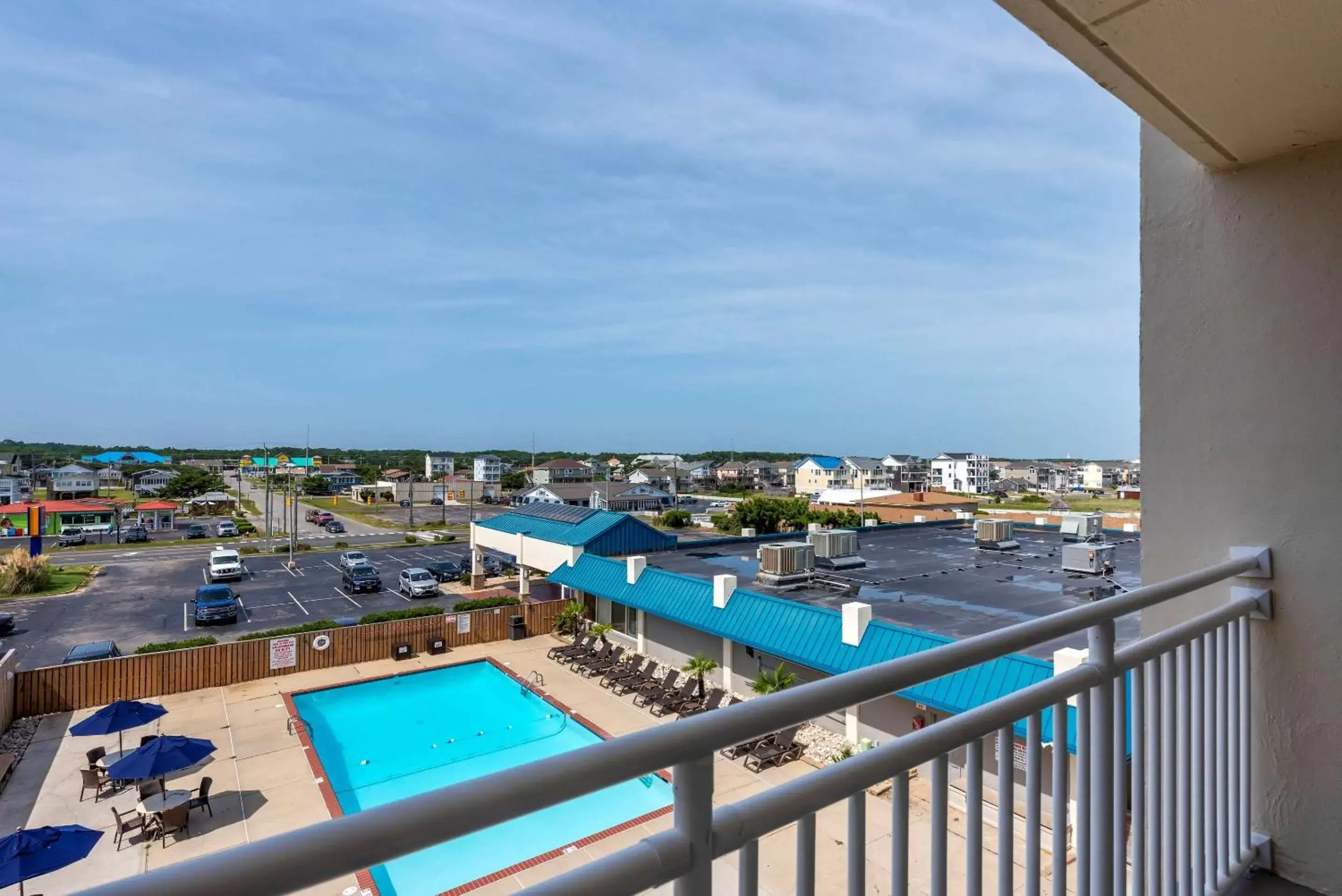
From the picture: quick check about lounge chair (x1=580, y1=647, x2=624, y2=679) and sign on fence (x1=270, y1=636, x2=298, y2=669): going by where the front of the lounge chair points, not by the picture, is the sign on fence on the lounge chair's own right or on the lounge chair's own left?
on the lounge chair's own right

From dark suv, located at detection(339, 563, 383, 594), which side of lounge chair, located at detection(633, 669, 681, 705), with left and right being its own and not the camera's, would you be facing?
right

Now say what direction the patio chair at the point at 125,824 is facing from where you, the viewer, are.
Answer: facing away from the viewer and to the right of the viewer

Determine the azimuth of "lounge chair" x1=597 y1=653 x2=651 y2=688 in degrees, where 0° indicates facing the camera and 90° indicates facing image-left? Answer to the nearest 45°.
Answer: approximately 45°

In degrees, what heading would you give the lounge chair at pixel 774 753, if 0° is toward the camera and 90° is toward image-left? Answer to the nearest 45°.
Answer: approximately 45°

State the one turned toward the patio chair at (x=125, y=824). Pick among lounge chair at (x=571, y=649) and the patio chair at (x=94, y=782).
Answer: the lounge chair

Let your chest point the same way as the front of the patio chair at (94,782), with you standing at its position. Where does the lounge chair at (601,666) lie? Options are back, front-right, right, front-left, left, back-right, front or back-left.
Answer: front-right

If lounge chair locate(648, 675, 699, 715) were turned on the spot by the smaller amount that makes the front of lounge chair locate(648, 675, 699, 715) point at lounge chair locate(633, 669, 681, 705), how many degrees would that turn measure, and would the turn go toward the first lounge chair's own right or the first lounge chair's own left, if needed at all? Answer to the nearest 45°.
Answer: approximately 90° to the first lounge chair's own right

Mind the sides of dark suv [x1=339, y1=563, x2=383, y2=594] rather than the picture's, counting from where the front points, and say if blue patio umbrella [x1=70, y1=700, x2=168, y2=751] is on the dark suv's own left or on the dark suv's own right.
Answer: on the dark suv's own right

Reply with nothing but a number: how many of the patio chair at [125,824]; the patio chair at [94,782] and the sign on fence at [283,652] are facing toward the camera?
1

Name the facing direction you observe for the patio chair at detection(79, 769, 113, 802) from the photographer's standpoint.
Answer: facing away from the viewer and to the right of the viewer

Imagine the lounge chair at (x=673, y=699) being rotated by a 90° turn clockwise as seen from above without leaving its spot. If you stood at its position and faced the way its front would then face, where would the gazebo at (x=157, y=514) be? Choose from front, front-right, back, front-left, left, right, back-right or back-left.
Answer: front

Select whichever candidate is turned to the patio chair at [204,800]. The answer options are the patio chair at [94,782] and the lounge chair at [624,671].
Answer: the lounge chair

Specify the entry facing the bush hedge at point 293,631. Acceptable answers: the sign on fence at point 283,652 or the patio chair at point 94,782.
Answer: the patio chair

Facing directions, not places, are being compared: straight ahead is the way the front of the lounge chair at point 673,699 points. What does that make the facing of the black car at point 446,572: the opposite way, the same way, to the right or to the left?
to the left

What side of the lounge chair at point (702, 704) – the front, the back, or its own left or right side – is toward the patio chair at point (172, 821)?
front

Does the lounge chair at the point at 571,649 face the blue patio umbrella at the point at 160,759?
yes

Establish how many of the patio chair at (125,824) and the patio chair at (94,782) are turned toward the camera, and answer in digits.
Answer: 0
